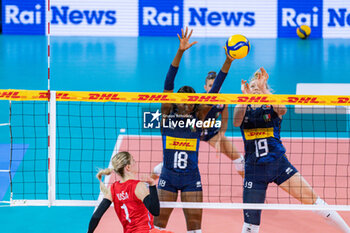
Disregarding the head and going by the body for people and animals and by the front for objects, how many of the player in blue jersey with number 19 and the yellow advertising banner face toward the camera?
2

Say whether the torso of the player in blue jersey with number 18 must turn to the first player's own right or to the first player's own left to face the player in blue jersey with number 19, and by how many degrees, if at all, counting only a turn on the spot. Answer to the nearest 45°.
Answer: approximately 90° to the first player's own left

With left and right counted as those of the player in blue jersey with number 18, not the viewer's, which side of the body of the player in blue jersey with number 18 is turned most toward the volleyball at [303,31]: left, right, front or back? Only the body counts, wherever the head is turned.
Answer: back

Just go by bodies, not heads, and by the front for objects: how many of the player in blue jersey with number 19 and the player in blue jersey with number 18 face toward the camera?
2

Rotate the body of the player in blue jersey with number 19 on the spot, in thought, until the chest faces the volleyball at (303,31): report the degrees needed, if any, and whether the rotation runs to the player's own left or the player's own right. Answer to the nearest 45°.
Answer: approximately 180°
